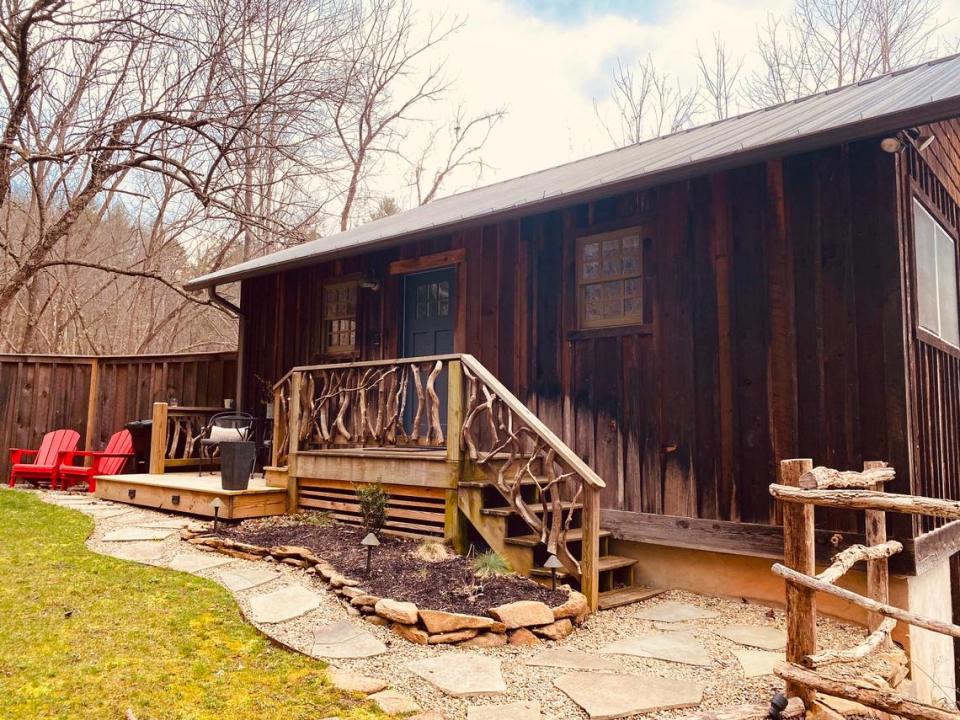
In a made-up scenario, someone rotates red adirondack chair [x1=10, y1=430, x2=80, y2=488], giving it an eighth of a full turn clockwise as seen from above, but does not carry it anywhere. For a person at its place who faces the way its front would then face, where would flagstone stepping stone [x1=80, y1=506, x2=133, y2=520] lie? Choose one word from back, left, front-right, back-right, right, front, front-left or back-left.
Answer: left

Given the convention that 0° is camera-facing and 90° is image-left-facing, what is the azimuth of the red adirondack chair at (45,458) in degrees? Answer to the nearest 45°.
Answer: approximately 45°

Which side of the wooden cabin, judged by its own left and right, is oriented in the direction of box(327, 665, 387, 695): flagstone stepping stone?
front

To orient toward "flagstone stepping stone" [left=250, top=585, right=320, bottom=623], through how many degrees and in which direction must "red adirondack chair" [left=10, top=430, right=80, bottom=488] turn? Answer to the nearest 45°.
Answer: approximately 45° to its left

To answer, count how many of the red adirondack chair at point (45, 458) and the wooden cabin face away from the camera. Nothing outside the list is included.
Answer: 0

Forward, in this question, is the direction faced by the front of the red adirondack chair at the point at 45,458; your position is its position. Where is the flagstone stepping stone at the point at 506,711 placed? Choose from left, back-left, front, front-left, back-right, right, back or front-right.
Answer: front-left

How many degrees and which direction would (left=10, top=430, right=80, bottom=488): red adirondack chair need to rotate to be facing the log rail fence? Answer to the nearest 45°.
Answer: approximately 45° to its left

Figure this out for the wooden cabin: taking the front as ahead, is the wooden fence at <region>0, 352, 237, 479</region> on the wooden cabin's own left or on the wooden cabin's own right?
on the wooden cabin's own right

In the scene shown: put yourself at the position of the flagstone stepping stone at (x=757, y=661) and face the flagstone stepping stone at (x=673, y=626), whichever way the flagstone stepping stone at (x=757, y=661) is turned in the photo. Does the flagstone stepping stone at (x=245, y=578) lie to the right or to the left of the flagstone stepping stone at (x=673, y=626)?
left

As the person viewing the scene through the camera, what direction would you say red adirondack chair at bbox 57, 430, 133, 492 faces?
facing the viewer and to the left of the viewer

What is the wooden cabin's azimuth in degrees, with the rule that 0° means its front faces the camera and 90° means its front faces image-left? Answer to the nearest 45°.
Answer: approximately 45°
